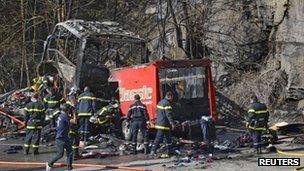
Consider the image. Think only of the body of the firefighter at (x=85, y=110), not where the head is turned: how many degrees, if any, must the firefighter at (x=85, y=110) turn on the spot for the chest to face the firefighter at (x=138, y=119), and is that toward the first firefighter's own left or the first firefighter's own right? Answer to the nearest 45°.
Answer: approximately 135° to the first firefighter's own right

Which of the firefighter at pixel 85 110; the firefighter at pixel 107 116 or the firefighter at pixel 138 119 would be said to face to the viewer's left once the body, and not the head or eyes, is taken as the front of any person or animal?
the firefighter at pixel 107 116

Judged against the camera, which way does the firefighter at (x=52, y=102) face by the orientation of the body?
away from the camera

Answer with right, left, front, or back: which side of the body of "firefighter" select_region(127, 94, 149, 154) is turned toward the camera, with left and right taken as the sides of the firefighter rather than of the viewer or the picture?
back

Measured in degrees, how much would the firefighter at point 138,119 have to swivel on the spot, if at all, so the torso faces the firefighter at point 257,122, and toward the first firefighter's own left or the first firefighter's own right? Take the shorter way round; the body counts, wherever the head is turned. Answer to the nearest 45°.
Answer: approximately 90° to the first firefighter's own right

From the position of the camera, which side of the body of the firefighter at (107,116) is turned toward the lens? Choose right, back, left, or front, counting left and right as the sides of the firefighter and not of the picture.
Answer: left

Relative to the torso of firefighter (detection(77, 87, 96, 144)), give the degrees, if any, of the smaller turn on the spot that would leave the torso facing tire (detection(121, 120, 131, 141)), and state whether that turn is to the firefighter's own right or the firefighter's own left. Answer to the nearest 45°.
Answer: approximately 90° to the firefighter's own right

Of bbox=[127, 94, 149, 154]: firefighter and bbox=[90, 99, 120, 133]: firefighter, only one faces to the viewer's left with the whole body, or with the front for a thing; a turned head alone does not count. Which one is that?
bbox=[90, 99, 120, 133]: firefighter

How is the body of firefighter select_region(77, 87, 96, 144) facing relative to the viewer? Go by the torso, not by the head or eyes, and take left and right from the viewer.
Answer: facing away from the viewer
